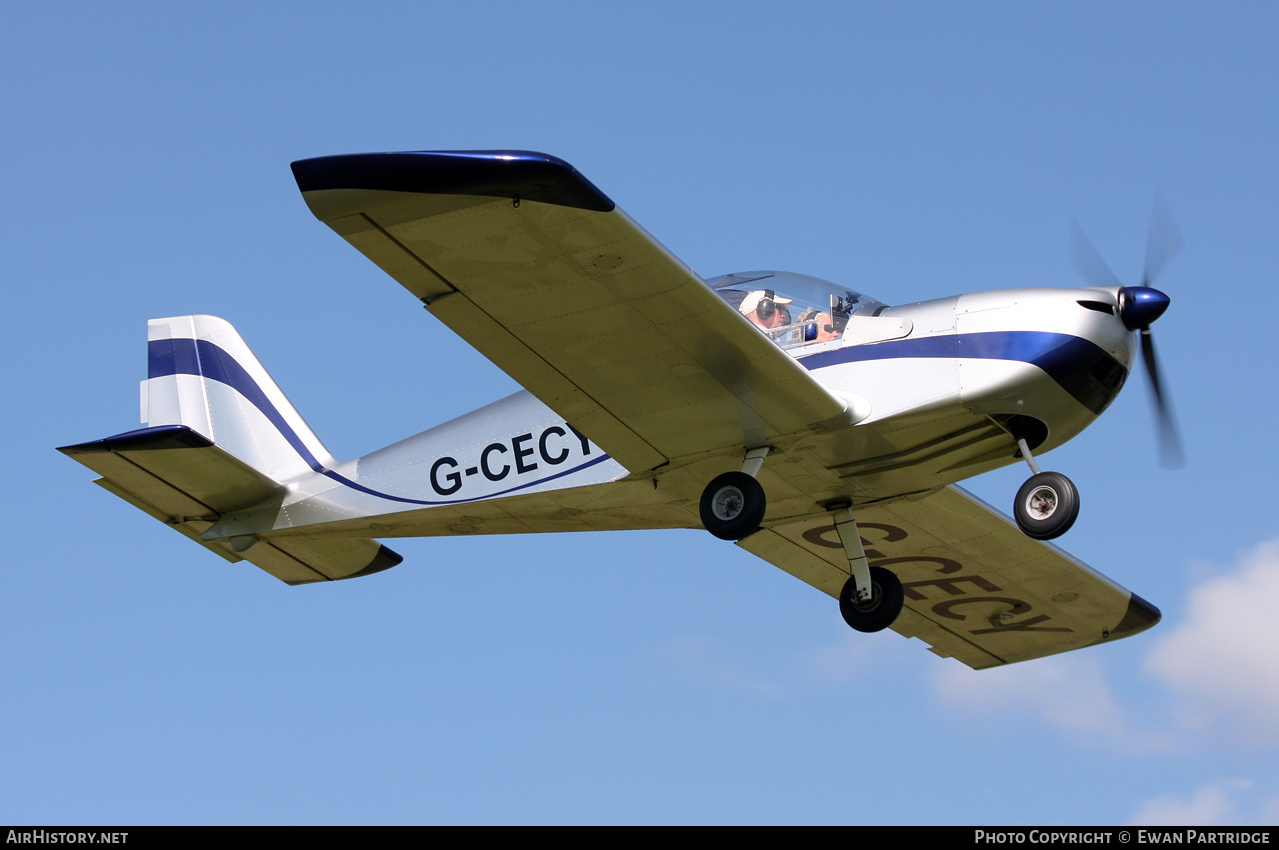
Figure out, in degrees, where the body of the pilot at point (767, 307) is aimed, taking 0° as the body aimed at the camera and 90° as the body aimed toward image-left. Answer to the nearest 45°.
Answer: approximately 270°

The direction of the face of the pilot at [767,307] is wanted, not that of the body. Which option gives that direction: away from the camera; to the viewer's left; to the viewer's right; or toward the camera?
to the viewer's right

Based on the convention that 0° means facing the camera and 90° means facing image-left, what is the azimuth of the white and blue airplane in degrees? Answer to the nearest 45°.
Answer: approximately 315°
